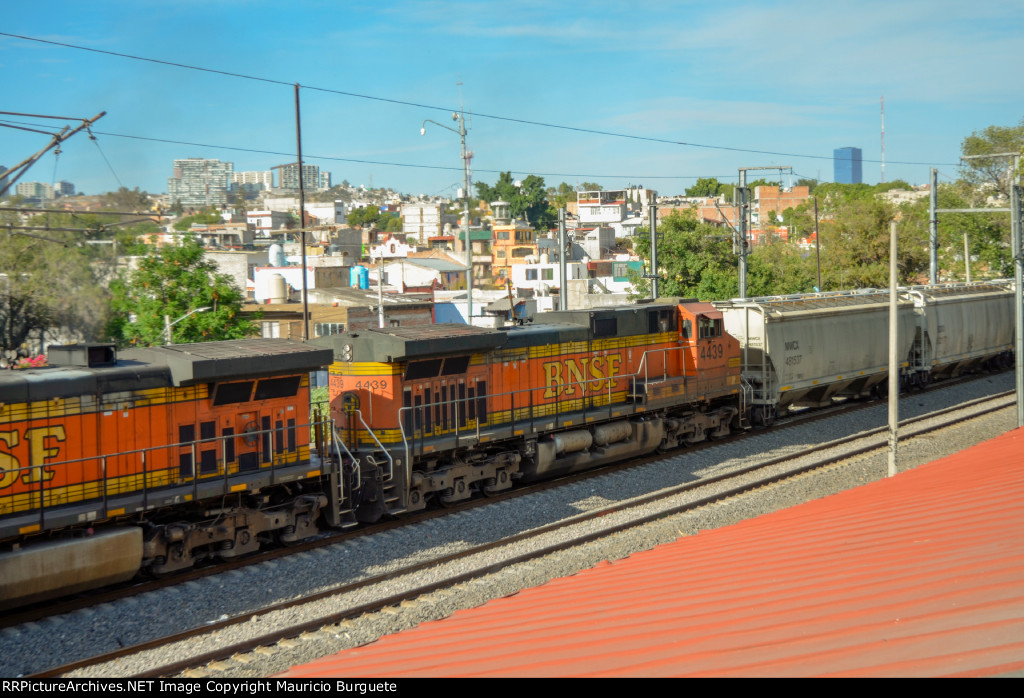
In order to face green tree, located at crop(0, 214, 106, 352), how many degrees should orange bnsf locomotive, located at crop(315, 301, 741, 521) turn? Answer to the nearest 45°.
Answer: approximately 90° to its left

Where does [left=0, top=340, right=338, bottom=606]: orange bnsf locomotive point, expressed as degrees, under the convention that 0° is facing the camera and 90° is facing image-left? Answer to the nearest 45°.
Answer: approximately 45°

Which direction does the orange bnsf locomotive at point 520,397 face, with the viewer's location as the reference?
facing away from the viewer and to the right of the viewer

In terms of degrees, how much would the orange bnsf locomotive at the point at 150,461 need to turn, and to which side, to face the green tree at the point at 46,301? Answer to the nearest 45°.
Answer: approximately 135° to its right

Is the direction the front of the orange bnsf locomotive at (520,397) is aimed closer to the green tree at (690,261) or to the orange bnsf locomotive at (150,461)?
the green tree

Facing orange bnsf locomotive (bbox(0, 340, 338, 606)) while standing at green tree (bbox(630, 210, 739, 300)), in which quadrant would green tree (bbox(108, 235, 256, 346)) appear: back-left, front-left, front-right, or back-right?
front-right

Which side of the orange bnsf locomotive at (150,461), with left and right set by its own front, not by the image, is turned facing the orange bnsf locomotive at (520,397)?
back

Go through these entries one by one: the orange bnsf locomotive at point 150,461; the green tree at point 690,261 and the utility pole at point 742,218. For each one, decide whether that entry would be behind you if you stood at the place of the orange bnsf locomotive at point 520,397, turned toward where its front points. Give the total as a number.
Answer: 1

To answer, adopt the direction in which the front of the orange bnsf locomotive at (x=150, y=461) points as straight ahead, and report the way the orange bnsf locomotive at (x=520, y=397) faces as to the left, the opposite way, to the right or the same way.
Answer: the opposite way

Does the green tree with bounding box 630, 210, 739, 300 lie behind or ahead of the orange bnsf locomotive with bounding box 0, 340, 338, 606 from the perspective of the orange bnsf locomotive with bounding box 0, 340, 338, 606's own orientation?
behind

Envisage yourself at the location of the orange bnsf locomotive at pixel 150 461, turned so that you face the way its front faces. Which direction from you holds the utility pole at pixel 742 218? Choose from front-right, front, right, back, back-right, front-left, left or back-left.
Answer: back
